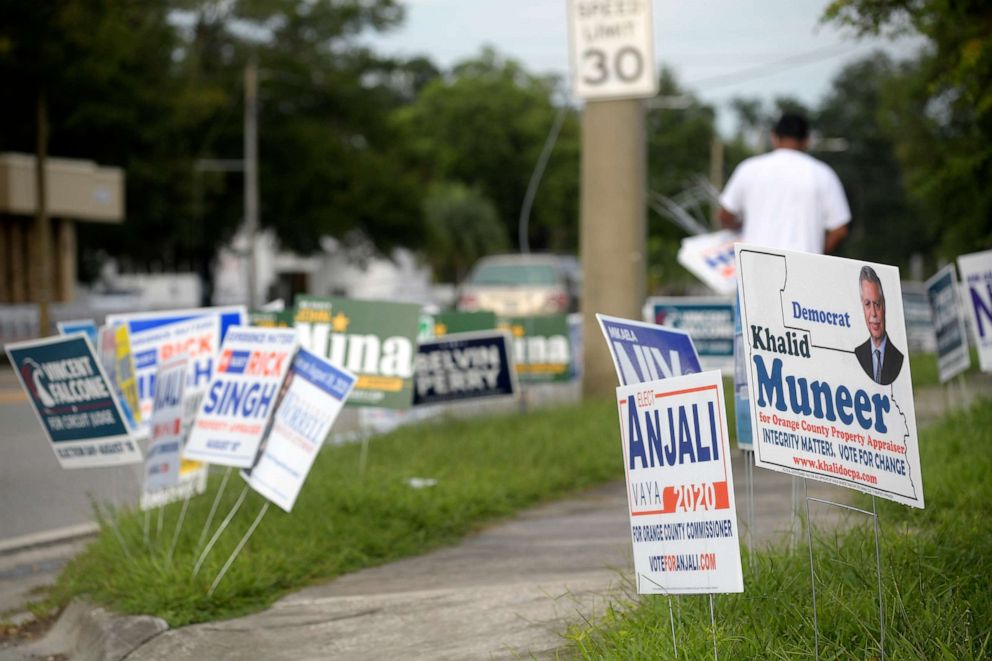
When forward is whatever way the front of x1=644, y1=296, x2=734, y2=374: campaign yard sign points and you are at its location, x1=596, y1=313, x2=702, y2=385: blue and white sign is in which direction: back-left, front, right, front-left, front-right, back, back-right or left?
front

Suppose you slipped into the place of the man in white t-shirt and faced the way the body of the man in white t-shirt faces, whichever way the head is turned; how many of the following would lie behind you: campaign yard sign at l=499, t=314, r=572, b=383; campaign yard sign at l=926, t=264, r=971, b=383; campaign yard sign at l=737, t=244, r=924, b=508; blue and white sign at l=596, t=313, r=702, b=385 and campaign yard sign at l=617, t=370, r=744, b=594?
3

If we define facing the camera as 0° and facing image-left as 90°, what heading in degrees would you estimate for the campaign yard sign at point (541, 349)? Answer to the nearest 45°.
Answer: approximately 0°

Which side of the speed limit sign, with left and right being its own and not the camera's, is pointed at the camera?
front

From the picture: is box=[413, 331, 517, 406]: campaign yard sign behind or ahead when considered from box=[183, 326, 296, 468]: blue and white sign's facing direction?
behind

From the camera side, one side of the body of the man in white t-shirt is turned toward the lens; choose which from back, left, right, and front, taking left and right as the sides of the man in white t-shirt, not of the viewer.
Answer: back

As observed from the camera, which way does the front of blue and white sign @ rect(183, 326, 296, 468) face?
facing the viewer

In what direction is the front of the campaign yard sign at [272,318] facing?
toward the camera

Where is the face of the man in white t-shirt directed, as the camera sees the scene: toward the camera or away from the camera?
away from the camera
